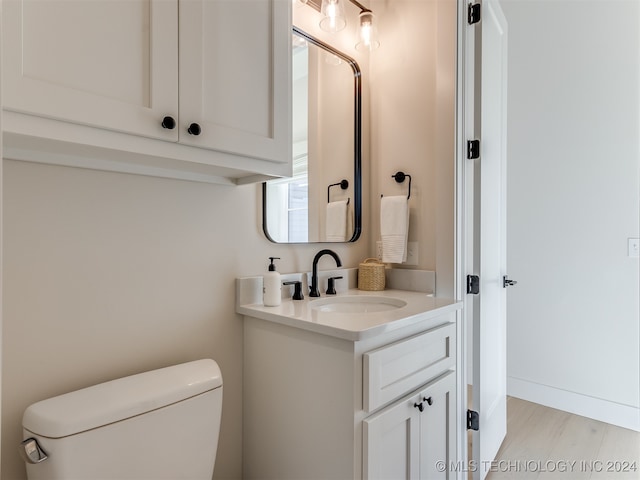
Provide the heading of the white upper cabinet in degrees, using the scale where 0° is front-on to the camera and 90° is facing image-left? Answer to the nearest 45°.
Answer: approximately 315°

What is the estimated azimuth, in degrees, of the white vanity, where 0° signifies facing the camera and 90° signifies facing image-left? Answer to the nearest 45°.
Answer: approximately 315°

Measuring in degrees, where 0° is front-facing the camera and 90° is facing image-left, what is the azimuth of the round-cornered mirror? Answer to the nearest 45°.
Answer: approximately 315°
